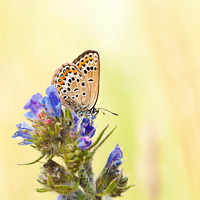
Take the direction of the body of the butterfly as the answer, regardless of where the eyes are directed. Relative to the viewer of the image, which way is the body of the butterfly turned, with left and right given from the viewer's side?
facing to the right of the viewer
